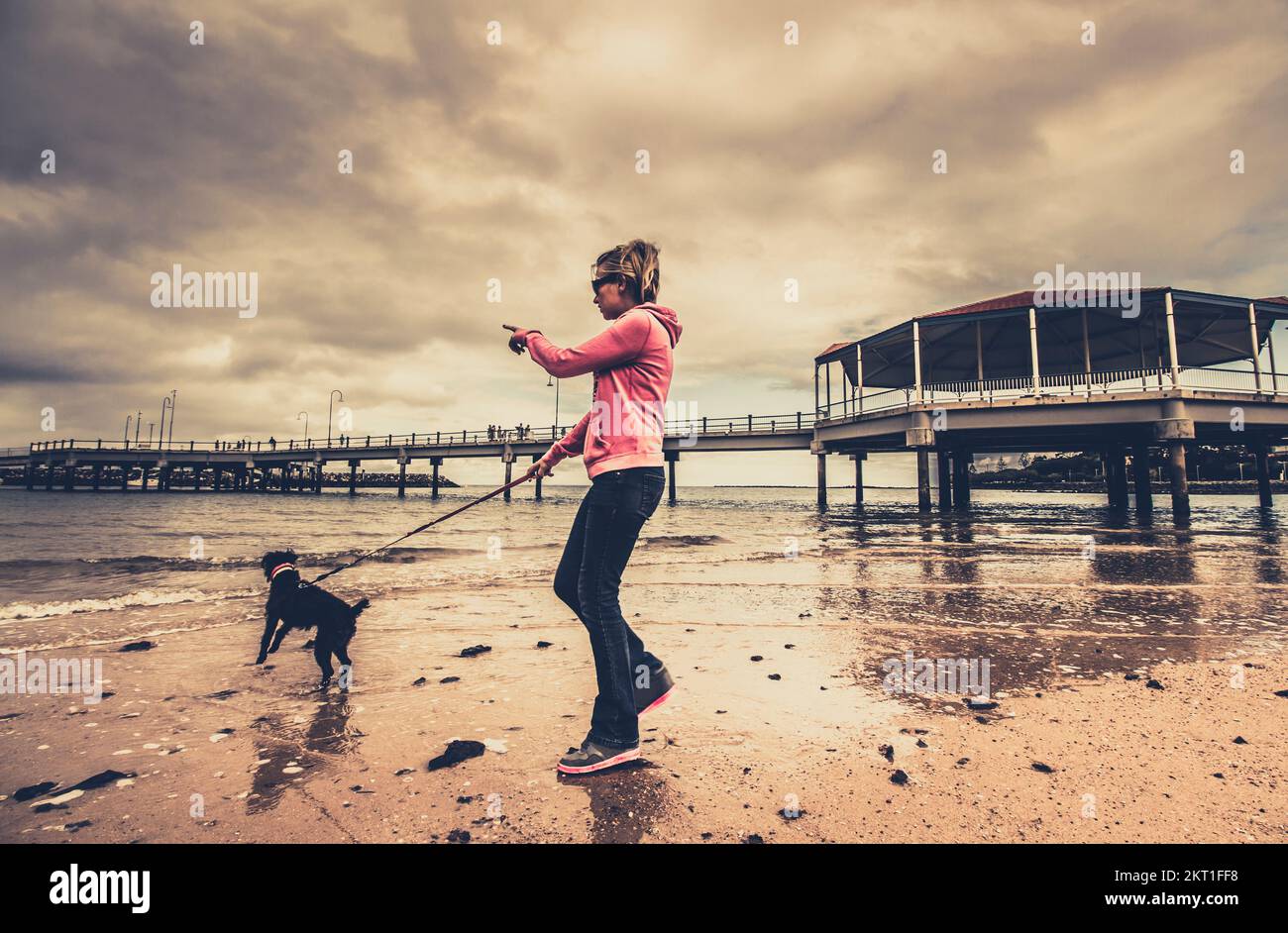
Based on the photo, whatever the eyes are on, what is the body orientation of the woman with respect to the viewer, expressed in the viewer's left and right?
facing to the left of the viewer

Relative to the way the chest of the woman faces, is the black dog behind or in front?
in front

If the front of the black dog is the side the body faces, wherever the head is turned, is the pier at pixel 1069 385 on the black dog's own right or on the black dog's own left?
on the black dog's own right

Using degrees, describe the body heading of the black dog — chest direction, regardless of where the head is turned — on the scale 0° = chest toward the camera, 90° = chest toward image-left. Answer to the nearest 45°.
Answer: approximately 135°

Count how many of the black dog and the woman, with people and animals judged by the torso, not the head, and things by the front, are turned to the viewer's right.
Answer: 0

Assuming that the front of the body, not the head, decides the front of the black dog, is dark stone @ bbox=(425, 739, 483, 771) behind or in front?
behind

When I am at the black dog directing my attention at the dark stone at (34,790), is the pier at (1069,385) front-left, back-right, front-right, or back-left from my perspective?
back-left

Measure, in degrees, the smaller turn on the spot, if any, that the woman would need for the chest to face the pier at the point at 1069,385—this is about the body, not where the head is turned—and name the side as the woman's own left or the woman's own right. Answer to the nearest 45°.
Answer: approximately 135° to the woman's own right

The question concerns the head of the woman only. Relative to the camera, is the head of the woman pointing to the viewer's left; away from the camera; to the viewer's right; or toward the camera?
to the viewer's left

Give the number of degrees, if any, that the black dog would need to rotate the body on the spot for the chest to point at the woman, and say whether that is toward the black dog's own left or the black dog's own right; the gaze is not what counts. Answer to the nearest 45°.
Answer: approximately 180°
